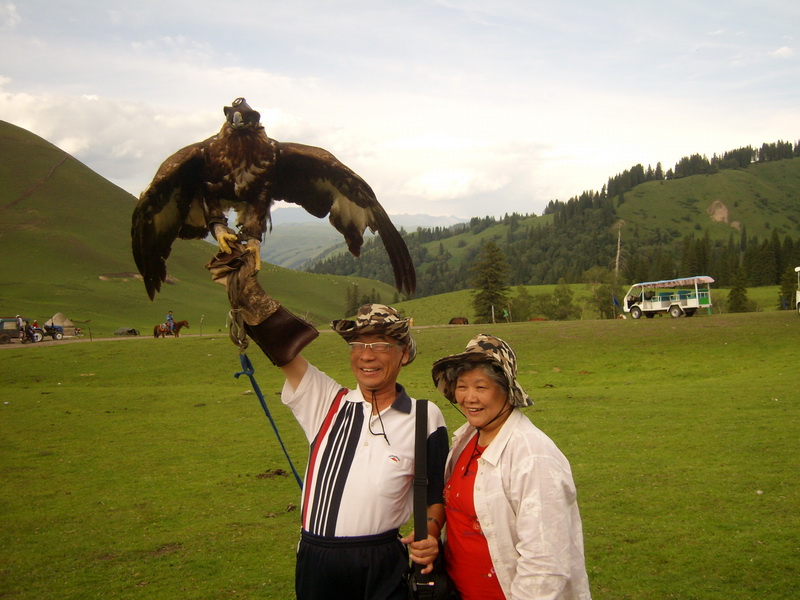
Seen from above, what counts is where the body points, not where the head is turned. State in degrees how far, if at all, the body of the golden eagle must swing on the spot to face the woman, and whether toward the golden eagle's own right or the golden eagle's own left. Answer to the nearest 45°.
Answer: approximately 45° to the golden eagle's own left

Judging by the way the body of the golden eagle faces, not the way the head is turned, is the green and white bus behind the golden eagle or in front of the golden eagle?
behind

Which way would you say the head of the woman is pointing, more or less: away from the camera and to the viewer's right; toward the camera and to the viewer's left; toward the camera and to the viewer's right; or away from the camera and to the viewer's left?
toward the camera and to the viewer's left

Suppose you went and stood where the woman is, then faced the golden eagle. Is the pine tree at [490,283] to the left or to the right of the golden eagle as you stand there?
right

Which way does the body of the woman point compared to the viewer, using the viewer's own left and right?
facing the viewer and to the left of the viewer

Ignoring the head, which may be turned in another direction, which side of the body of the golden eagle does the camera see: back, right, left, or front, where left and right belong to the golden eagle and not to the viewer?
front

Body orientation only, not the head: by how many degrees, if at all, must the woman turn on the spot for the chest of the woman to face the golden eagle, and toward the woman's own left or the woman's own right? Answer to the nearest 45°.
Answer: approximately 90° to the woman's own right

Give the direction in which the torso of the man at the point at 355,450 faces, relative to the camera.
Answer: toward the camera

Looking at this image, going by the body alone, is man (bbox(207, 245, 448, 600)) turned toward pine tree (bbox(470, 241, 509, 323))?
no

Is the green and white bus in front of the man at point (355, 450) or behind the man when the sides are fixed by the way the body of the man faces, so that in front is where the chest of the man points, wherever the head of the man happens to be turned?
behind
